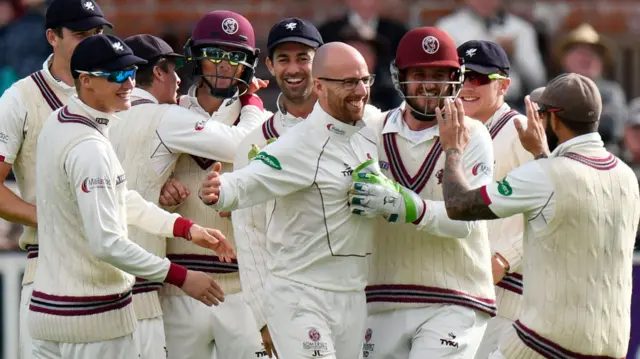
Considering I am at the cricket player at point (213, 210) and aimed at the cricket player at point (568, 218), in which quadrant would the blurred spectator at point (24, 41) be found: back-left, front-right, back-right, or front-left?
back-left

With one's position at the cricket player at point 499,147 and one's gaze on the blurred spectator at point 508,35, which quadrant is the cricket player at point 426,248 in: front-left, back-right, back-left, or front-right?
back-left

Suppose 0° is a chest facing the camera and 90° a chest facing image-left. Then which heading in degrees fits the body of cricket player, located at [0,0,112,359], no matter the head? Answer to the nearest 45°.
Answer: approximately 315°

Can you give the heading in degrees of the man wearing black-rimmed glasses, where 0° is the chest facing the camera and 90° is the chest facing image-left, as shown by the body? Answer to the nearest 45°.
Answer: approximately 315°

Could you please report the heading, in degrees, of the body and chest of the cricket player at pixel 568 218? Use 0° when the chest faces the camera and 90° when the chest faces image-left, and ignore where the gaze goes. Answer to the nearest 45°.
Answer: approximately 135°

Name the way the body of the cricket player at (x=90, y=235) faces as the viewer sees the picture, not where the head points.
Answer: to the viewer's right

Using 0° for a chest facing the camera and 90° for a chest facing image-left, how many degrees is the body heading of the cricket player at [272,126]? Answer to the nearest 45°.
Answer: approximately 0°

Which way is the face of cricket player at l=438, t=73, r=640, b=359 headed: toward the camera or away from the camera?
away from the camera
